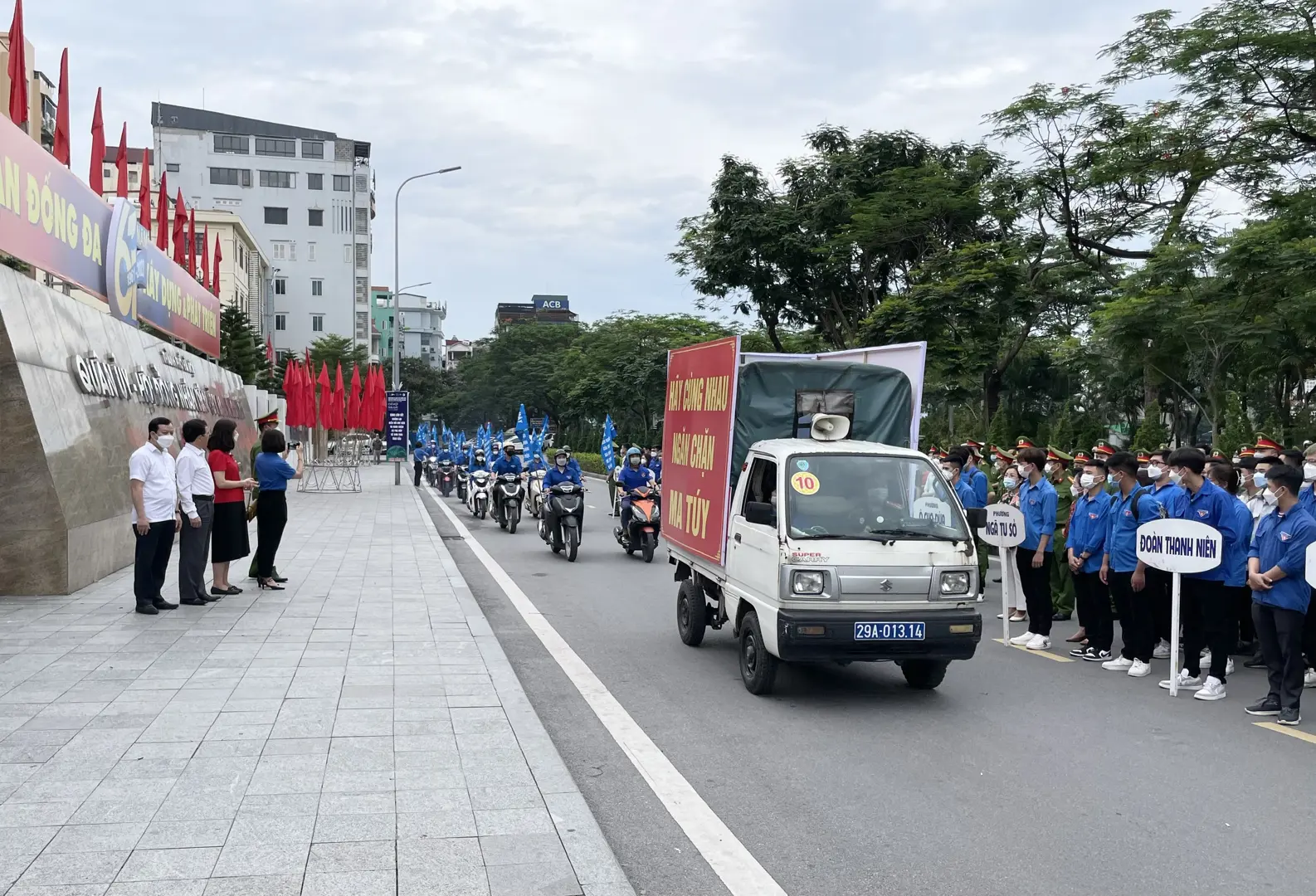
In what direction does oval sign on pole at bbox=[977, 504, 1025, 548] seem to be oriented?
toward the camera

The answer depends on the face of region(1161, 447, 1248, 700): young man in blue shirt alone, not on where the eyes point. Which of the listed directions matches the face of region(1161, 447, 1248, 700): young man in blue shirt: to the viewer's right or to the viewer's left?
to the viewer's left

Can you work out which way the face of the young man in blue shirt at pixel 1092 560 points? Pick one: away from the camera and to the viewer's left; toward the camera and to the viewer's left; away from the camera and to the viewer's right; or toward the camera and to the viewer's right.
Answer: toward the camera and to the viewer's left

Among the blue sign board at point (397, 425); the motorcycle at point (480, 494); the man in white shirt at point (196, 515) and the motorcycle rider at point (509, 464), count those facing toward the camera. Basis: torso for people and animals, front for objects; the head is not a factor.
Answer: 3

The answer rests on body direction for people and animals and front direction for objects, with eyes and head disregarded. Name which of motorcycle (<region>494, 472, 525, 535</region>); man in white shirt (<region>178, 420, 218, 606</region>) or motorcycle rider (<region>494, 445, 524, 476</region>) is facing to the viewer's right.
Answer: the man in white shirt

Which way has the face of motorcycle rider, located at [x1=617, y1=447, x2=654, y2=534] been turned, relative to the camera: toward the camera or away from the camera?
toward the camera

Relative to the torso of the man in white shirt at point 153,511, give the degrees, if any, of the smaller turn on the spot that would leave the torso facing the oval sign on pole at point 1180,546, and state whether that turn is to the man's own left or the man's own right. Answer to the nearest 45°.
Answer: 0° — they already face it

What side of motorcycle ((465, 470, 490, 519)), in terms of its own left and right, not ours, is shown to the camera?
front

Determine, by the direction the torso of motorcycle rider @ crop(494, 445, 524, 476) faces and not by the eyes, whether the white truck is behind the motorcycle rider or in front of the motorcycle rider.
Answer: in front

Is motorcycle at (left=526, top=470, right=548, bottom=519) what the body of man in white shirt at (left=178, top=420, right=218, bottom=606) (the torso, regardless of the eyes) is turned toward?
no

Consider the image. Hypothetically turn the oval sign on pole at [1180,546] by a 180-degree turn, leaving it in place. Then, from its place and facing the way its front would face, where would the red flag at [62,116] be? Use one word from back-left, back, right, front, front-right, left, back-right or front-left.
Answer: left

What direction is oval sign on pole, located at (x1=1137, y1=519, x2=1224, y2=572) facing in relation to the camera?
toward the camera

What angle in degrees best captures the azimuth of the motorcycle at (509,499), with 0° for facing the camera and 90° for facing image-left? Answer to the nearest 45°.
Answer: approximately 0°

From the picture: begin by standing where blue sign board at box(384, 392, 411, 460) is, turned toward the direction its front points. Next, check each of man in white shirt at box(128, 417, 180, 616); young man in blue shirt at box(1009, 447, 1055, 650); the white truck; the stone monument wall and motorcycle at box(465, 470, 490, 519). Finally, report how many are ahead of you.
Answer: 5
